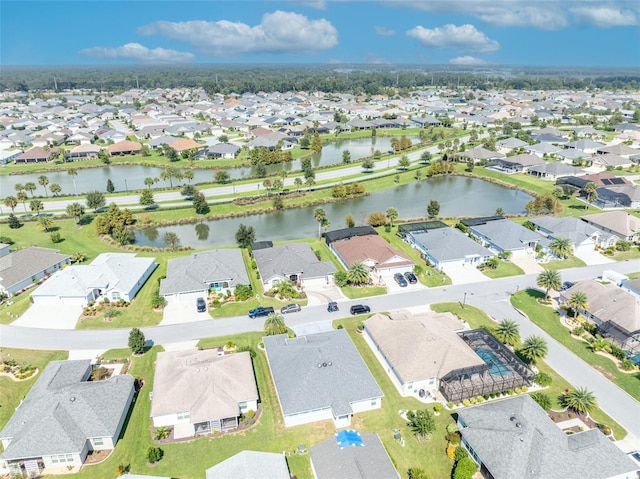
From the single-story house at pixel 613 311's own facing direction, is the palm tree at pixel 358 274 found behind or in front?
in front

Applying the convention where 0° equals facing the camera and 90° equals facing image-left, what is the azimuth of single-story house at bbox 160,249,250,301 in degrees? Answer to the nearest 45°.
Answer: approximately 0°

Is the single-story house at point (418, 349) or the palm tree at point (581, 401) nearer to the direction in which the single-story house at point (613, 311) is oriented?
the single-story house

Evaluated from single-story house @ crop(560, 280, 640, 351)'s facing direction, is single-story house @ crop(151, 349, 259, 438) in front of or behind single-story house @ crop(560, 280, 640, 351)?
in front

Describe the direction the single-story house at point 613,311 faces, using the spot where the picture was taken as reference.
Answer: facing away from the viewer and to the left of the viewer

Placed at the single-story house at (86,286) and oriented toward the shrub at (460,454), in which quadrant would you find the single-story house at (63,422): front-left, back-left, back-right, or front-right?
front-right

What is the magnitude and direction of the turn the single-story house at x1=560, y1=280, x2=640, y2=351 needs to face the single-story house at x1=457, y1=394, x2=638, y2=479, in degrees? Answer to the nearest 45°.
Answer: approximately 45° to its left

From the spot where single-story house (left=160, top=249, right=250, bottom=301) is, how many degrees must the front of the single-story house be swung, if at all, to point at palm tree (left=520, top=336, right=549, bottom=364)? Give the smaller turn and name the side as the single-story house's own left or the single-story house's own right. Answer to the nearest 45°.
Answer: approximately 45° to the single-story house's own left

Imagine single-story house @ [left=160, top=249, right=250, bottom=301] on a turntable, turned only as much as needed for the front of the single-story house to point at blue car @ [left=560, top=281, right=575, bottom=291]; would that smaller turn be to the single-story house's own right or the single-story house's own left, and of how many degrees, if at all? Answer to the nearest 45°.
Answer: approximately 90° to the single-story house's own left

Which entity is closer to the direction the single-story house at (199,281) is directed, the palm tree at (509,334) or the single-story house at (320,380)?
the single-story house

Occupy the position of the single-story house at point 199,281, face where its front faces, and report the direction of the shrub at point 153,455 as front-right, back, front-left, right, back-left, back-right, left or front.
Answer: front

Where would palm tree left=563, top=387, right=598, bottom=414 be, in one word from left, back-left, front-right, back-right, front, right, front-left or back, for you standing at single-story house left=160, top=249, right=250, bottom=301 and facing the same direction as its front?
front-left

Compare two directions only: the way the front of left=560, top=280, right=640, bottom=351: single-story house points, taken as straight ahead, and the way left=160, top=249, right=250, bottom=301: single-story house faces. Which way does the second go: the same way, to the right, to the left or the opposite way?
to the left
